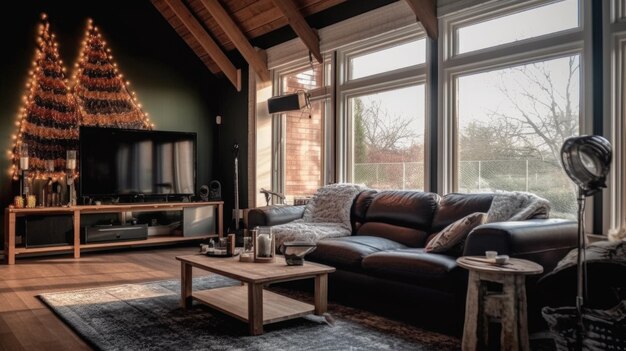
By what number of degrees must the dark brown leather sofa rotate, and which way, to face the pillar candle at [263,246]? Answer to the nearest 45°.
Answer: approximately 45° to its right

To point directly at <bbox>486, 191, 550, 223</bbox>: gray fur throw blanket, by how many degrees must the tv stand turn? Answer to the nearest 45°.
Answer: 0° — it already faces it

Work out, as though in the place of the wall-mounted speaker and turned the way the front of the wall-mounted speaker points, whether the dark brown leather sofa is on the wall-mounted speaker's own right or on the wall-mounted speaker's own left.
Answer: on the wall-mounted speaker's own left

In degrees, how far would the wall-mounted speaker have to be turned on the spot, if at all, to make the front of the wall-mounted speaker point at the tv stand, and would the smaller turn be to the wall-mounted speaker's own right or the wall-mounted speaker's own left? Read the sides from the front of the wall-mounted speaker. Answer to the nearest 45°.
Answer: approximately 45° to the wall-mounted speaker's own right

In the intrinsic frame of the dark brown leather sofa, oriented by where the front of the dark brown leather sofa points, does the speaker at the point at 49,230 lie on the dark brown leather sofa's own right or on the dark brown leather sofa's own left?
on the dark brown leather sofa's own right

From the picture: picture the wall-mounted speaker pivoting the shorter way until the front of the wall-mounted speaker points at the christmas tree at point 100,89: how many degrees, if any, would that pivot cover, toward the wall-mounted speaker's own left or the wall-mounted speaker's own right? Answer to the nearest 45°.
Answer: approximately 45° to the wall-mounted speaker's own right

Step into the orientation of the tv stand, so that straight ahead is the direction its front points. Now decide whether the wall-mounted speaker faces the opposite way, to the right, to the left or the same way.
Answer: to the right
